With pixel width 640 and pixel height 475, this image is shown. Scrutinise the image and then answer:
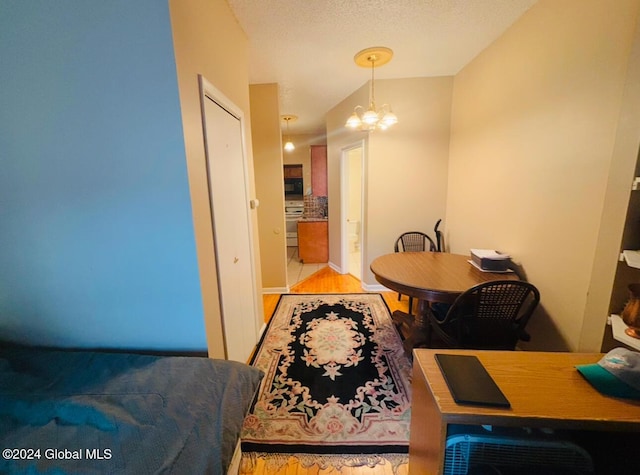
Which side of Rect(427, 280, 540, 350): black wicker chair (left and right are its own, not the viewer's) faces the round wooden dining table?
front

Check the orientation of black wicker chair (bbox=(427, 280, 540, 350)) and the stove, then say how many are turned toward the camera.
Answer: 1

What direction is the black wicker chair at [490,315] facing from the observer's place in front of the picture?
facing away from the viewer and to the left of the viewer

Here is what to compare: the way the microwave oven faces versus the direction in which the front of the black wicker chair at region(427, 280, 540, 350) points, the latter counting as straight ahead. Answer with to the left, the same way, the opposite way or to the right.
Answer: the opposite way

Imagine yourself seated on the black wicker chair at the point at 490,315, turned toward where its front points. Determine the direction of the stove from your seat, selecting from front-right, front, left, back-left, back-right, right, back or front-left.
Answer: front

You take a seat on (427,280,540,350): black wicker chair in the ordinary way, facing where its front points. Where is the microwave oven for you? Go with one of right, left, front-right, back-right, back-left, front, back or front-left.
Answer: front

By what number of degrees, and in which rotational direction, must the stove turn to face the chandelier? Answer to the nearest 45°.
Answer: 0° — it already faces it

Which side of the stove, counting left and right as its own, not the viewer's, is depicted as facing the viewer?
front

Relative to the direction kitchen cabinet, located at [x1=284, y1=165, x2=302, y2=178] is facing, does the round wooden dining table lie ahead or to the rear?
ahead

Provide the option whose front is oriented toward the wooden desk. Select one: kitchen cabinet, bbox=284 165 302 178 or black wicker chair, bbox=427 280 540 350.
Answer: the kitchen cabinet

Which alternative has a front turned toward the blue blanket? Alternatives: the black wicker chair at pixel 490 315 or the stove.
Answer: the stove

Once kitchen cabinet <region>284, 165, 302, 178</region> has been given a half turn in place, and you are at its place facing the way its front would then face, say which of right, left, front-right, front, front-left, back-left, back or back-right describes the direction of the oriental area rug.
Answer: back

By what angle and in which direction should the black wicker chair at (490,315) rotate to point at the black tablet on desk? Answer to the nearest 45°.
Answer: approximately 135° to its left

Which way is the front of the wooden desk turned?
toward the camera

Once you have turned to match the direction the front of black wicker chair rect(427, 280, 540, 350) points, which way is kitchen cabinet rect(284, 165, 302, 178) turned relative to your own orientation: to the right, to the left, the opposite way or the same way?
the opposite way

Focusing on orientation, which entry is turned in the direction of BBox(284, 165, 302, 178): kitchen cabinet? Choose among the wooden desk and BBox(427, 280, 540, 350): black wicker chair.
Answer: the black wicker chair

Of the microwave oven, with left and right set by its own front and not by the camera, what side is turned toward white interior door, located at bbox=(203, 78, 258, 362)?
front

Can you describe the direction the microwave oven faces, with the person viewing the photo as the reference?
facing the viewer
